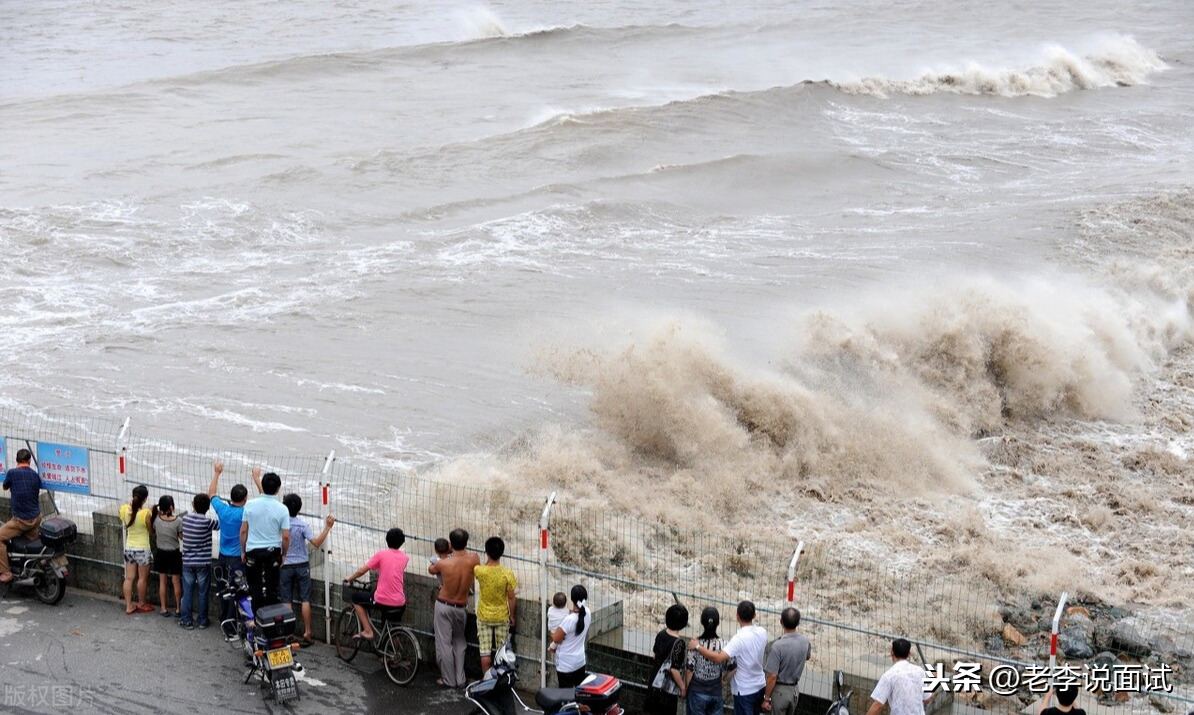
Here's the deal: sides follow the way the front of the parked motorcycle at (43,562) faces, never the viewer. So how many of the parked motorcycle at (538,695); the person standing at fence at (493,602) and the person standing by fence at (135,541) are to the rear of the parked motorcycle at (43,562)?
3

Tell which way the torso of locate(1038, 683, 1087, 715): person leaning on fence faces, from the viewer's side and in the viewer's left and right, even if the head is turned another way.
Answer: facing away from the viewer

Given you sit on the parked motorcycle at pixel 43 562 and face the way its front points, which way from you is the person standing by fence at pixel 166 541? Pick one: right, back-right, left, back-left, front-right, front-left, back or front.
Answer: back

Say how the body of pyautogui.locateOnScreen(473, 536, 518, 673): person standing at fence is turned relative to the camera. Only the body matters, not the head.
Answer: away from the camera

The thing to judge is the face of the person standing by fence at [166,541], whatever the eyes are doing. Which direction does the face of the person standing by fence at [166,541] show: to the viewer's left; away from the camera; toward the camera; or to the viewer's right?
away from the camera

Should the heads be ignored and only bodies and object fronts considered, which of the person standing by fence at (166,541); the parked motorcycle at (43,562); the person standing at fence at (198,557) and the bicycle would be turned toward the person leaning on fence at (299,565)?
the bicycle

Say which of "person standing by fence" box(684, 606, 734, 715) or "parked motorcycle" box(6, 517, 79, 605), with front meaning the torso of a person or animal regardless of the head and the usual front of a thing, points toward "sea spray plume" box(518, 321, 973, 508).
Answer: the person standing by fence

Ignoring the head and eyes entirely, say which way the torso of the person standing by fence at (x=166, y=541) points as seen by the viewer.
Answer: away from the camera

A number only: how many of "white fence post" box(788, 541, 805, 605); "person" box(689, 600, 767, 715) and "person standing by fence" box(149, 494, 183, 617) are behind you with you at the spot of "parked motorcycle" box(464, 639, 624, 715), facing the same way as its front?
2

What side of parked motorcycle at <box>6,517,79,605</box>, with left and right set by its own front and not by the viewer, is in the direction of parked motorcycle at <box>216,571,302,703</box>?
back

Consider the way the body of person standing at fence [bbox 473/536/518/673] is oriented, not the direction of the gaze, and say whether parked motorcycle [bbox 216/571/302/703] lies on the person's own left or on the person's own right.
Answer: on the person's own left

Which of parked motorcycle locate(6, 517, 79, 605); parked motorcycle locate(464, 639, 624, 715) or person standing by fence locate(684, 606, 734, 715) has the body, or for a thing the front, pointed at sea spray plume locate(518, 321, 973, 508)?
the person standing by fence

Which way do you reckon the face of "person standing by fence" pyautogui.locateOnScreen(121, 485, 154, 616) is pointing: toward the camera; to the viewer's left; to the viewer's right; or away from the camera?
away from the camera

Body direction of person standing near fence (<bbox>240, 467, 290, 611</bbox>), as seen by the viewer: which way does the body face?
away from the camera

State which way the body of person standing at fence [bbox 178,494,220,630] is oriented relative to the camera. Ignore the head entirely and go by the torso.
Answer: away from the camera

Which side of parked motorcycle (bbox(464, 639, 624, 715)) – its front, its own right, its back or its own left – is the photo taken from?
left
